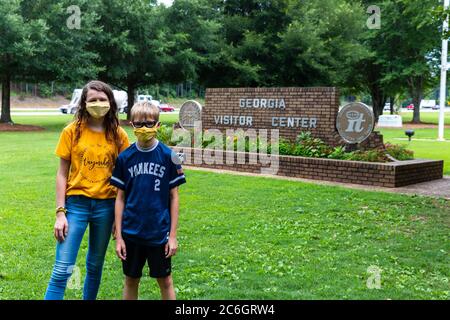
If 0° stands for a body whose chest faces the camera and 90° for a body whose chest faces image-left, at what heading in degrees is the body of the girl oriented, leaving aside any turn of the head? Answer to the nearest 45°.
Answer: approximately 0°

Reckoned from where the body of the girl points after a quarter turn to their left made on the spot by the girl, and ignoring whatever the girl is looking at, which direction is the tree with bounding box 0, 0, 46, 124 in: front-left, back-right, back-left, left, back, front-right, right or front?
left

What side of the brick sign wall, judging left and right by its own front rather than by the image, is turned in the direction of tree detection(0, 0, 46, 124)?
right

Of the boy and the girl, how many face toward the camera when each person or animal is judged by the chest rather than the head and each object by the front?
2

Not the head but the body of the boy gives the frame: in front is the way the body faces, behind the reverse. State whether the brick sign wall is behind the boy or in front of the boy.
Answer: behind

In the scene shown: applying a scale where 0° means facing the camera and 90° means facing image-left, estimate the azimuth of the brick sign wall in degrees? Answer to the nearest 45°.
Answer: approximately 45°

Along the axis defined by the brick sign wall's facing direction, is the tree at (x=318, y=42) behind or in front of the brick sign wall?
behind

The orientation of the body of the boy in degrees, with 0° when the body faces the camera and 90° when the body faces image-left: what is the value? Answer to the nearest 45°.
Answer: approximately 0°

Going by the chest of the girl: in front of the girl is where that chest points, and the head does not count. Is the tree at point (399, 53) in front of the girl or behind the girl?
behind
